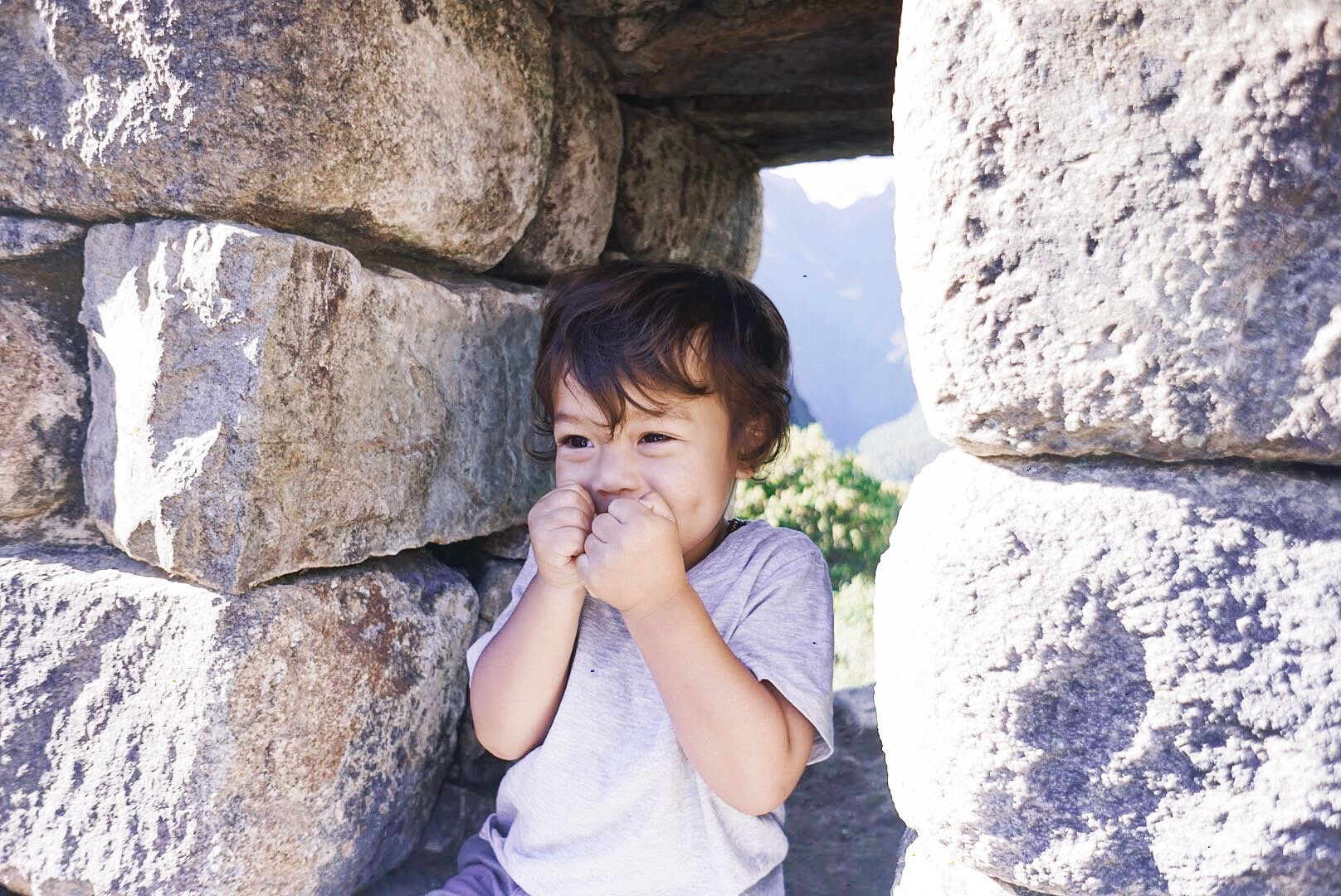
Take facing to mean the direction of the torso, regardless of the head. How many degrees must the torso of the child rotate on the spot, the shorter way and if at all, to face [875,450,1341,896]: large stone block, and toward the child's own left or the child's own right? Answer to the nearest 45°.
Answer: approximately 90° to the child's own left

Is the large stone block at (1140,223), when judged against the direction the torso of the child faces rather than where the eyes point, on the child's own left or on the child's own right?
on the child's own left

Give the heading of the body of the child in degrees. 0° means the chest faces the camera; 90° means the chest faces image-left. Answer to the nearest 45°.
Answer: approximately 45°

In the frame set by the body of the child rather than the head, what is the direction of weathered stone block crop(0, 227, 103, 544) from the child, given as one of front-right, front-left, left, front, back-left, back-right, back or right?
front-right

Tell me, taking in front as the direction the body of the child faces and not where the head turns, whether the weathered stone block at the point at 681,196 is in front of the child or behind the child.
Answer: behind
